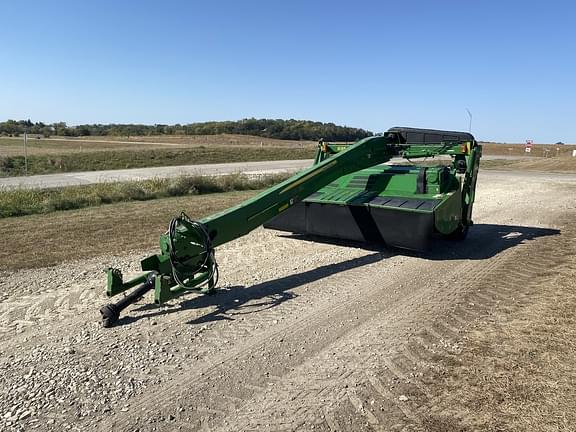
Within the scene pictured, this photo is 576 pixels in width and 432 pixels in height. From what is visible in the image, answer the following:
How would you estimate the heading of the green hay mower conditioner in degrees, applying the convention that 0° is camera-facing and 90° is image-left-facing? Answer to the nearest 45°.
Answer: approximately 45°
